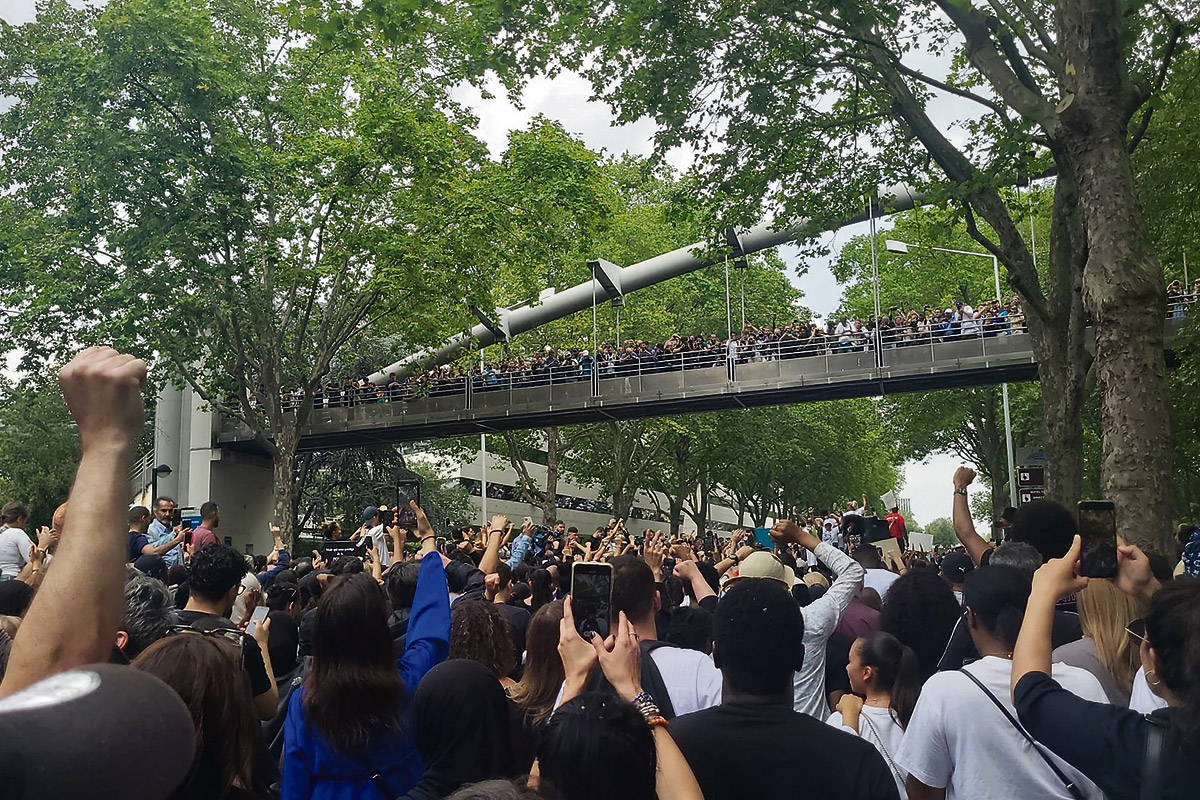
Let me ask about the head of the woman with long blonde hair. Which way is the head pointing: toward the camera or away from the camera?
away from the camera

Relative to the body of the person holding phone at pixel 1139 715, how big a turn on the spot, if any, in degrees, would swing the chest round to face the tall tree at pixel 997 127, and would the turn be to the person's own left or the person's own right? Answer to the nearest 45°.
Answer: approximately 45° to the person's own right

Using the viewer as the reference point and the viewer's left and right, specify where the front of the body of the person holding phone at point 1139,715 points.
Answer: facing away from the viewer and to the left of the viewer

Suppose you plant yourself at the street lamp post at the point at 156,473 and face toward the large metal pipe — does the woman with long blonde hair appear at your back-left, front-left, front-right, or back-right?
back-right
